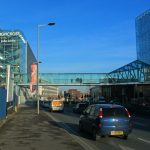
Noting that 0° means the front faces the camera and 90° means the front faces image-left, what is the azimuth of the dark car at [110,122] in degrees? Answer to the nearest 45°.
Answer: approximately 135°
